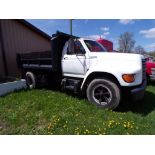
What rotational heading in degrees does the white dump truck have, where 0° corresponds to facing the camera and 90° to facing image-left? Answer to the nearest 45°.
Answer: approximately 315°
